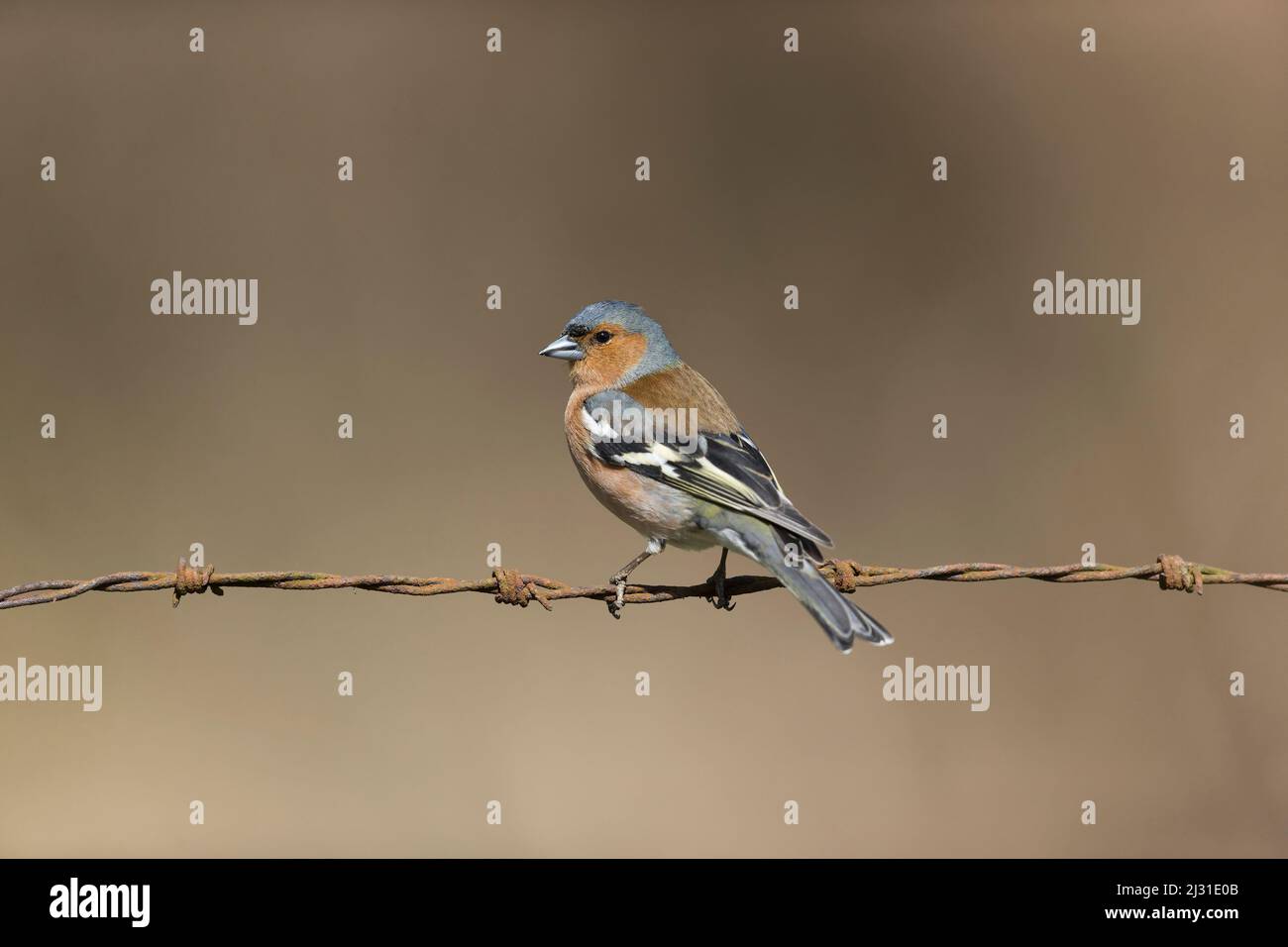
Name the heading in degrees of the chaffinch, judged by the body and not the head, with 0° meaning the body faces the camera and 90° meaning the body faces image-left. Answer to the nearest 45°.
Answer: approximately 90°
